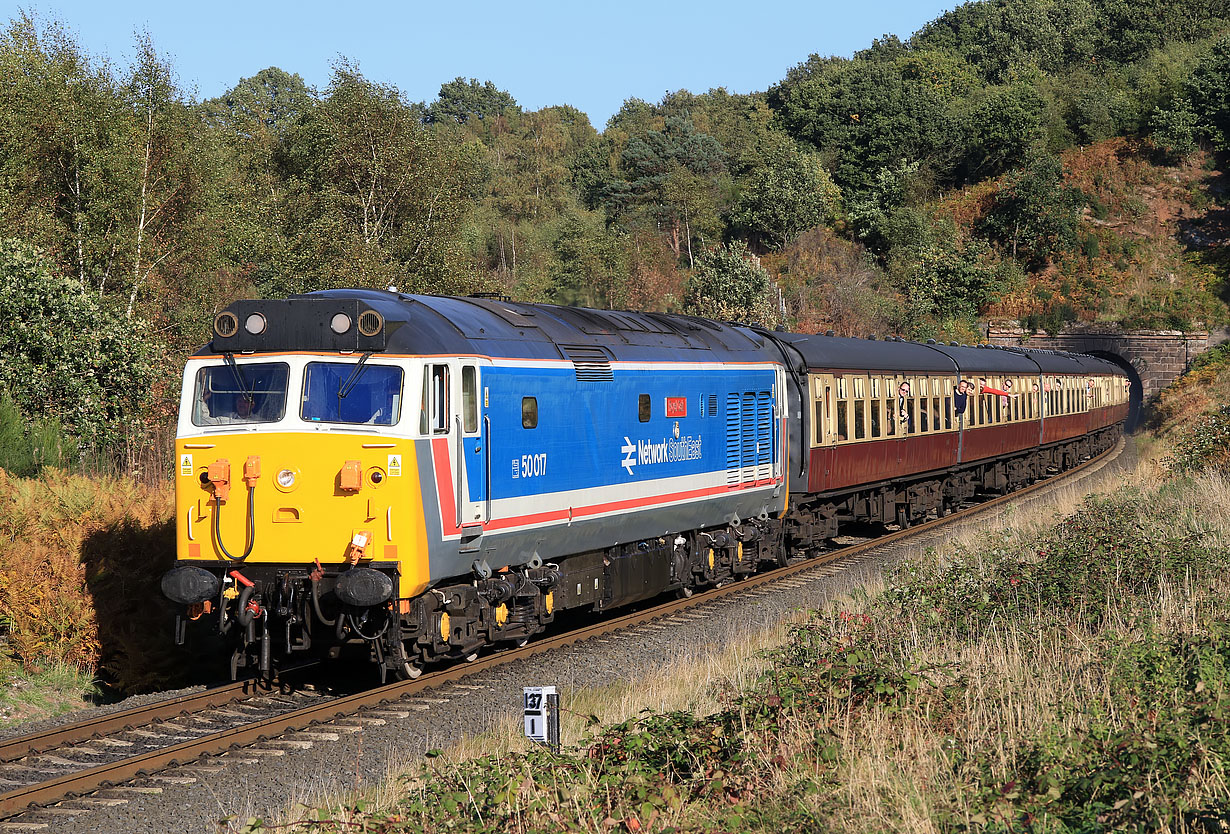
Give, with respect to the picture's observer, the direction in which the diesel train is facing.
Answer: facing the viewer and to the left of the viewer

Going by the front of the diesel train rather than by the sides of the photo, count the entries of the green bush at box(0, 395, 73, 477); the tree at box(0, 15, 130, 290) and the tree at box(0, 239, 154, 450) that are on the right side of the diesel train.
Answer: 3

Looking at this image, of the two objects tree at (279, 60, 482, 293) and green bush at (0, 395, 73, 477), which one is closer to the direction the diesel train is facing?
the green bush

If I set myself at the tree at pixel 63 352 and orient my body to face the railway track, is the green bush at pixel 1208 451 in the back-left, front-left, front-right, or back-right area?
front-left

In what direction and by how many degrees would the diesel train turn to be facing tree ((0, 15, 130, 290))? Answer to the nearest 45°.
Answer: approximately 90° to its right

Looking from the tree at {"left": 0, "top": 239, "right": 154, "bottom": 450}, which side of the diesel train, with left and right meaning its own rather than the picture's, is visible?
right

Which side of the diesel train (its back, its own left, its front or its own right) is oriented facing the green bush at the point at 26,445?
right

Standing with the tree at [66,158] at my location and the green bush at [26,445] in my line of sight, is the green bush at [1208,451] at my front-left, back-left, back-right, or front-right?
front-left

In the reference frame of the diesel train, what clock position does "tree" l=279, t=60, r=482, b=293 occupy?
The tree is roughly at 4 o'clock from the diesel train.

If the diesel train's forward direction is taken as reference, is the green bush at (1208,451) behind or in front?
behind
